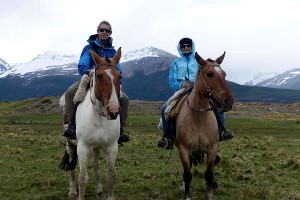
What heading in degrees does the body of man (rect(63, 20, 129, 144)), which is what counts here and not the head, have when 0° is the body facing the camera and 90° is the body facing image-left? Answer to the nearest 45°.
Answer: approximately 0°

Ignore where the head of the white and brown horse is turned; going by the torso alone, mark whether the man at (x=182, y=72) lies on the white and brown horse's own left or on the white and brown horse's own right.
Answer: on the white and brown horse's own left

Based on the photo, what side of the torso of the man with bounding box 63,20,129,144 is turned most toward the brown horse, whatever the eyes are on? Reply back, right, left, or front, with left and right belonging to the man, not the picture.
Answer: left

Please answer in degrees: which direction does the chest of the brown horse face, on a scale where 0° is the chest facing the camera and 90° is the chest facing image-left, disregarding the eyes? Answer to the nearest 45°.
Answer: approximately 0°

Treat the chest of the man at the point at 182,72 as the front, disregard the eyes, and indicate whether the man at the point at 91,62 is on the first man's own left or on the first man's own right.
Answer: on the first man's own right

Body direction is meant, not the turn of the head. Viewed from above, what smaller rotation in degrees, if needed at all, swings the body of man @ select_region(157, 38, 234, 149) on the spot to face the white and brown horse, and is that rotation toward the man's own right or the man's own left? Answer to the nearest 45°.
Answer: approximately 45° to the man's own right
